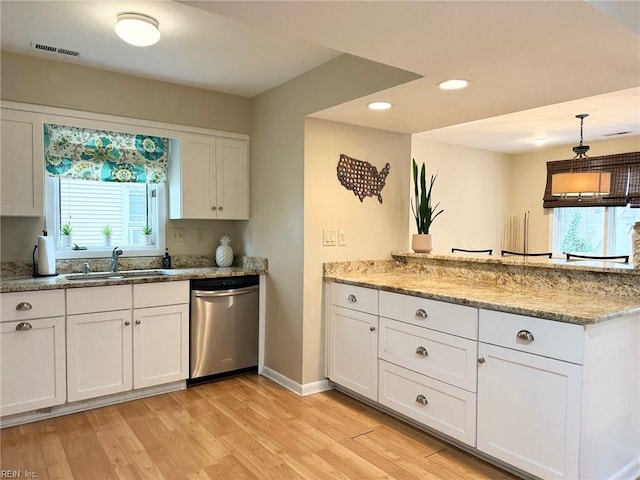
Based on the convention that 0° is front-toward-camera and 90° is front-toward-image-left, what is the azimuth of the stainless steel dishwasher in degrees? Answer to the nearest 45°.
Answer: approximately 315°

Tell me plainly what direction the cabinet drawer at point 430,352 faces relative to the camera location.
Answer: facing the viewer and to the left of the viewer

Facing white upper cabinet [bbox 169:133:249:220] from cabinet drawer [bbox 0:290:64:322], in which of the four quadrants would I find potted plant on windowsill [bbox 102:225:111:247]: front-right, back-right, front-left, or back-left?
front-left

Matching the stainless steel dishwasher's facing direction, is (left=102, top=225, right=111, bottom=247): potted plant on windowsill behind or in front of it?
behind

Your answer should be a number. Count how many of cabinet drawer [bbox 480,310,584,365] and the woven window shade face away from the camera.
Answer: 0

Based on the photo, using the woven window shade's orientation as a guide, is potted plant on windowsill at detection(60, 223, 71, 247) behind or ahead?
ahead

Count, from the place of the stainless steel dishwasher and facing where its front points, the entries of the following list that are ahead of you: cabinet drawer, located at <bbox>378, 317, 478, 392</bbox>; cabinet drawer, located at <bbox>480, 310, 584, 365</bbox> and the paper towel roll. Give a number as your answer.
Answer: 2

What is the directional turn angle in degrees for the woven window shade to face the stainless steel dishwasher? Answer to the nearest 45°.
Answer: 0° — it already faces it

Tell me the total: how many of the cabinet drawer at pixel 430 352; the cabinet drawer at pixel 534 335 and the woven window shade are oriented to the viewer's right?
0

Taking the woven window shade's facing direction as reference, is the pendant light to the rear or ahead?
ahead

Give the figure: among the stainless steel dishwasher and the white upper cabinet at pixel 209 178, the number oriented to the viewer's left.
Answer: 0

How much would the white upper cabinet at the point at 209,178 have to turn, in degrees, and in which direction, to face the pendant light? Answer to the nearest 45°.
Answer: approximately 45° to its left

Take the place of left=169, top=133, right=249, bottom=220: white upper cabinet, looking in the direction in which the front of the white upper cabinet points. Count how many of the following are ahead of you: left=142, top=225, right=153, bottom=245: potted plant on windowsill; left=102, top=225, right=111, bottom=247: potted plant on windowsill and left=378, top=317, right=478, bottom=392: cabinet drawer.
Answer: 1
